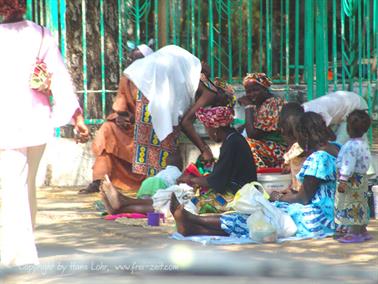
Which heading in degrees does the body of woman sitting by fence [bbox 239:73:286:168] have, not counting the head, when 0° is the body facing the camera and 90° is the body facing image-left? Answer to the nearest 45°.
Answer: approximately 45°

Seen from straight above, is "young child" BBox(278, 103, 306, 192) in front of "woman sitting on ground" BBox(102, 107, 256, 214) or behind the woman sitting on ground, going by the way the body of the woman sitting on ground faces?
behind

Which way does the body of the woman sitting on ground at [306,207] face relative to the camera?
to the viewer's left

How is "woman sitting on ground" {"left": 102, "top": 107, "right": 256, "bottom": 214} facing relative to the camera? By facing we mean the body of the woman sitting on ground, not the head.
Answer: to the viewer's left

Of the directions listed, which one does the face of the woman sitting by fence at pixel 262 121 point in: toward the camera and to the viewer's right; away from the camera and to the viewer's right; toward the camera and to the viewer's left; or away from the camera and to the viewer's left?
toward the camera and to the viewer's left

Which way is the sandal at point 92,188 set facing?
to the viewer's left
